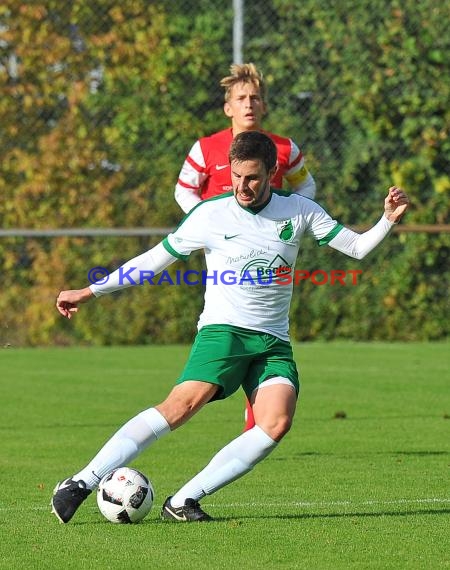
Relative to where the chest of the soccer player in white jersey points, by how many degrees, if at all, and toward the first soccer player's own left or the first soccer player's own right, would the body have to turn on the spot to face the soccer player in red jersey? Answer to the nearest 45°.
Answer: approximately 180°

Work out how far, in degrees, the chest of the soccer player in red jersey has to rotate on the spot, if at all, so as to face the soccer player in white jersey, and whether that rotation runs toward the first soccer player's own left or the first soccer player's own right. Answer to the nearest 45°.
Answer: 0° — they already face them

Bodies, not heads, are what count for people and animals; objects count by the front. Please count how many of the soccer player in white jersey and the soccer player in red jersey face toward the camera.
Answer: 2
